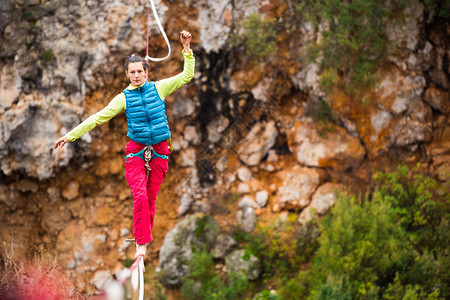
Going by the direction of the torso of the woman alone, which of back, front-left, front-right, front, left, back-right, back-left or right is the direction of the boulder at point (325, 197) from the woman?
back-left

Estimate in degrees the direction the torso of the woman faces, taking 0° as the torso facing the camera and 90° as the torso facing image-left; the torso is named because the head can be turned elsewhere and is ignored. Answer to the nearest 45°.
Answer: approximately 0°

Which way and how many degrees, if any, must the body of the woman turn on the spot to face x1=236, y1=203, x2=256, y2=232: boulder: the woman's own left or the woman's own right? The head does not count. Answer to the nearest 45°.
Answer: approximately 135° to the woman's own left

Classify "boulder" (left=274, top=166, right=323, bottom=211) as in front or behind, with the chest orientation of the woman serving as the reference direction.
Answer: behind
